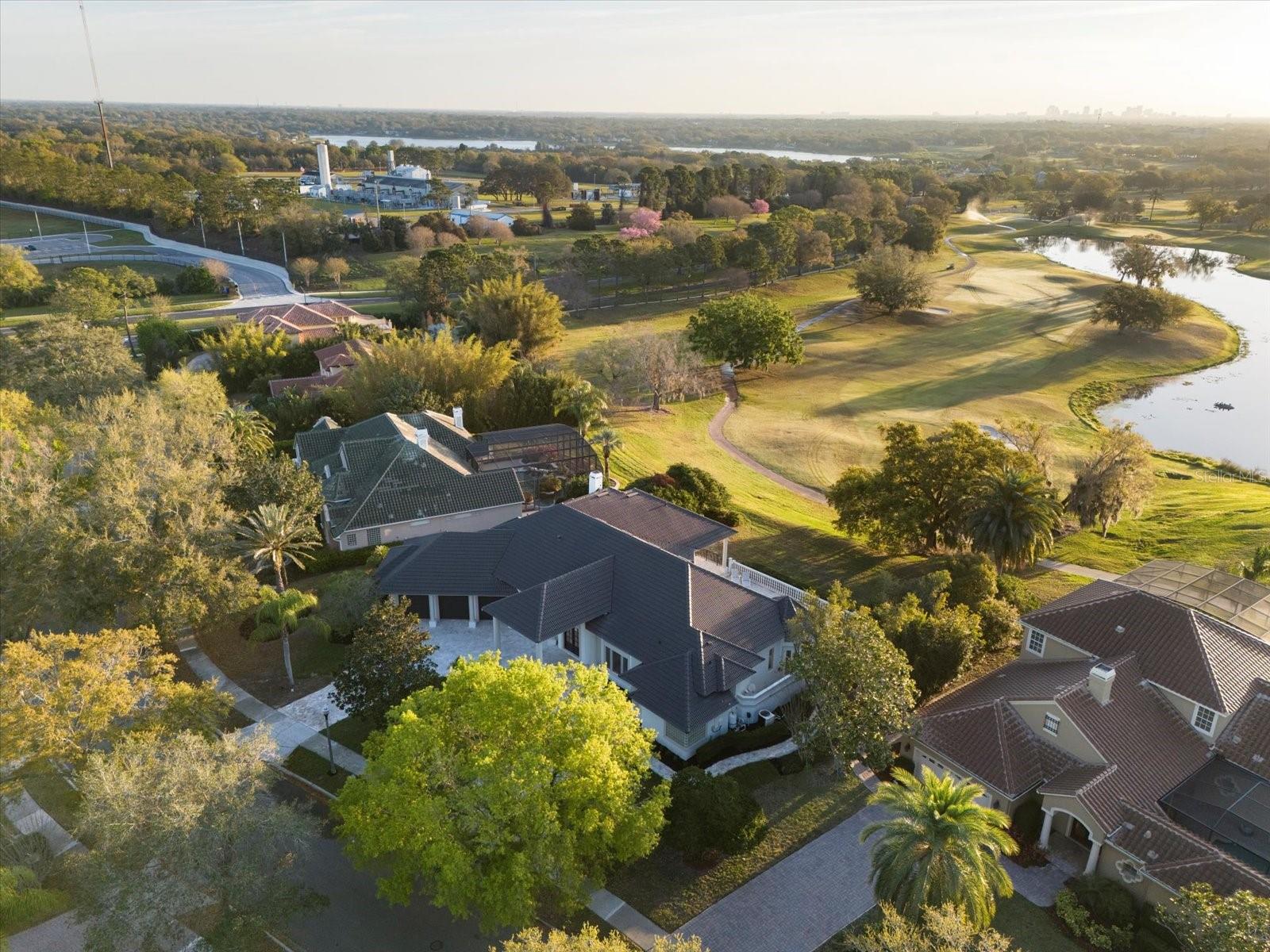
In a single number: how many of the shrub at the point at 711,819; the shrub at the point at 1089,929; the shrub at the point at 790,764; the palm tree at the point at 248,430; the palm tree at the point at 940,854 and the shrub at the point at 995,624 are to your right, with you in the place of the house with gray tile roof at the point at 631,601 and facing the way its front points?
1

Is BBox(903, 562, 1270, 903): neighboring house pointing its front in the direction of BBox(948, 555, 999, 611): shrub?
no

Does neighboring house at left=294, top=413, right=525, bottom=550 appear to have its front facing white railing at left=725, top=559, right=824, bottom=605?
no

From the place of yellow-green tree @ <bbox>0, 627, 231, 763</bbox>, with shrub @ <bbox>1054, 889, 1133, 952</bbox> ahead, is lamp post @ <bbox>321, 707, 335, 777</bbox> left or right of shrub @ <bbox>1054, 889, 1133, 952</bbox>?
left

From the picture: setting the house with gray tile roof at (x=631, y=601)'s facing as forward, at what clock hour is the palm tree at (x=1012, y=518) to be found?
The palm tree is roughly at 7 o'clock from the house with gray tile roof.

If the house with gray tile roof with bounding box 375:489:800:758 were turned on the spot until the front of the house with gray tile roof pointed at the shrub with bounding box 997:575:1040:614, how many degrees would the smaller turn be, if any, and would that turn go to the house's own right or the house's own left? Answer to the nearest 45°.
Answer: approximately 135° to the house's own left

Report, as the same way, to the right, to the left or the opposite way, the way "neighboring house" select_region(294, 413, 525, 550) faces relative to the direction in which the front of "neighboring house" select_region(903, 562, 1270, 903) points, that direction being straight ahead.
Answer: the same way

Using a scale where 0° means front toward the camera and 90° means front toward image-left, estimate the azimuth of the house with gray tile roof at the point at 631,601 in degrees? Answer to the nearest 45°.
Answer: approximately 45°

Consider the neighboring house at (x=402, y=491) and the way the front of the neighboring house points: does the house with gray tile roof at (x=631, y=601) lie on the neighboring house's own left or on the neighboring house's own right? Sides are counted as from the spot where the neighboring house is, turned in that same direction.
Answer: on the neighboring house's own left

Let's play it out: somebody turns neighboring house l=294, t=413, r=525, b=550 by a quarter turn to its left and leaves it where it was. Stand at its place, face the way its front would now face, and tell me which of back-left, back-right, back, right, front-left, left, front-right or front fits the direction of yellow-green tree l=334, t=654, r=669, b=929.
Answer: front

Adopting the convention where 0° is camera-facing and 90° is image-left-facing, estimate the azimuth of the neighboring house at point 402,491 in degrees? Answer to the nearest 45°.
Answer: approximately 90°

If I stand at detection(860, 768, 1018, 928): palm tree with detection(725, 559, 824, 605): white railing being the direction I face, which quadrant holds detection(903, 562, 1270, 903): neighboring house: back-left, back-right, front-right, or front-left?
front-right

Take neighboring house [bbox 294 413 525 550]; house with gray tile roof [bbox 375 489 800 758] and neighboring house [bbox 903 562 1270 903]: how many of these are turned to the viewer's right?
0

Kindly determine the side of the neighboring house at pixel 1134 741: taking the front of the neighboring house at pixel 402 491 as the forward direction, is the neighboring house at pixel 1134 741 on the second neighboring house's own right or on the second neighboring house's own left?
on the second neighboring house's own left

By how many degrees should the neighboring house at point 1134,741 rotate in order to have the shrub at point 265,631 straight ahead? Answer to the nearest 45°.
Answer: approximately 45° to its right

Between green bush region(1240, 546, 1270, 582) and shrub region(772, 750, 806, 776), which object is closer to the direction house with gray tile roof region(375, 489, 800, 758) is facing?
the shrub

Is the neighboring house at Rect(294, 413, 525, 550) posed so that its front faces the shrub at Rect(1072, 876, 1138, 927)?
no

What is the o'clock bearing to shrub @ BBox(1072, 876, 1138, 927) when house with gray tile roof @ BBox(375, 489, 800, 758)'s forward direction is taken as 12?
The shrub is roughly at 9 o'clock from the house with gray tile roof.
